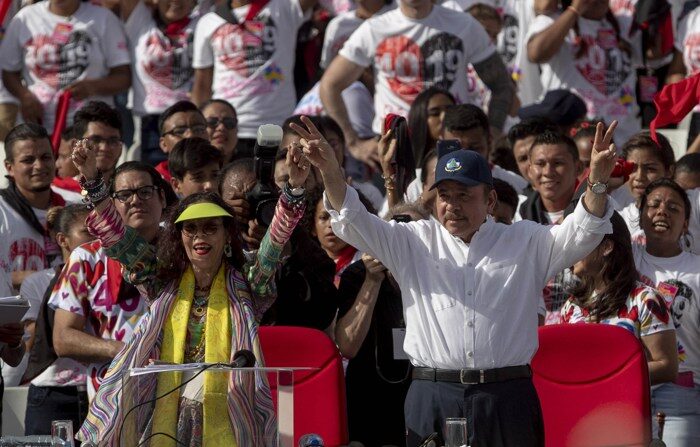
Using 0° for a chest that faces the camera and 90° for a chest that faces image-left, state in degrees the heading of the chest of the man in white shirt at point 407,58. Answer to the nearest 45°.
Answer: approximately 0°

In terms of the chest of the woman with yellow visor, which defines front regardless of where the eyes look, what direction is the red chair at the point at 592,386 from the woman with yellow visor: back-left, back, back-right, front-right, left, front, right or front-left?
left

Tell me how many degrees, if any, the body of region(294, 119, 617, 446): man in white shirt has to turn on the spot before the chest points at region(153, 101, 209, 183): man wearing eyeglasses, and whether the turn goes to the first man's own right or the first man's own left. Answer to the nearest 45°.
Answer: approximately 135° to the first man's own right

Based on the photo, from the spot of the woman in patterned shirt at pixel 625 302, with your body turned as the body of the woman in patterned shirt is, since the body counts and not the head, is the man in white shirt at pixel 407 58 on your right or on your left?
on your right

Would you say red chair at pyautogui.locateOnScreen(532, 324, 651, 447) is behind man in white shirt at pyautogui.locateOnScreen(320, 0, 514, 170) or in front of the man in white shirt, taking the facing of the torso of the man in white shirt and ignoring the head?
in front

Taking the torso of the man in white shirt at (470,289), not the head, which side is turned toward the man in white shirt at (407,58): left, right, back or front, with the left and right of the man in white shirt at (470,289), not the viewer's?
back

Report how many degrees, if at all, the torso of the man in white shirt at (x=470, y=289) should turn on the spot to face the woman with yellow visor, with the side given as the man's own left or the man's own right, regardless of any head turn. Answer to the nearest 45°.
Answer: approximately 90° to the man's own right

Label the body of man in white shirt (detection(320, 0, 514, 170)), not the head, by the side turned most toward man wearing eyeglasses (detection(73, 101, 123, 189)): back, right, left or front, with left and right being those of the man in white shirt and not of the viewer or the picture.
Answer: right

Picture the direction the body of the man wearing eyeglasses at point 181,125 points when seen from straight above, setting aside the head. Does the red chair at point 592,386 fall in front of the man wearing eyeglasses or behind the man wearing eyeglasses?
in front
